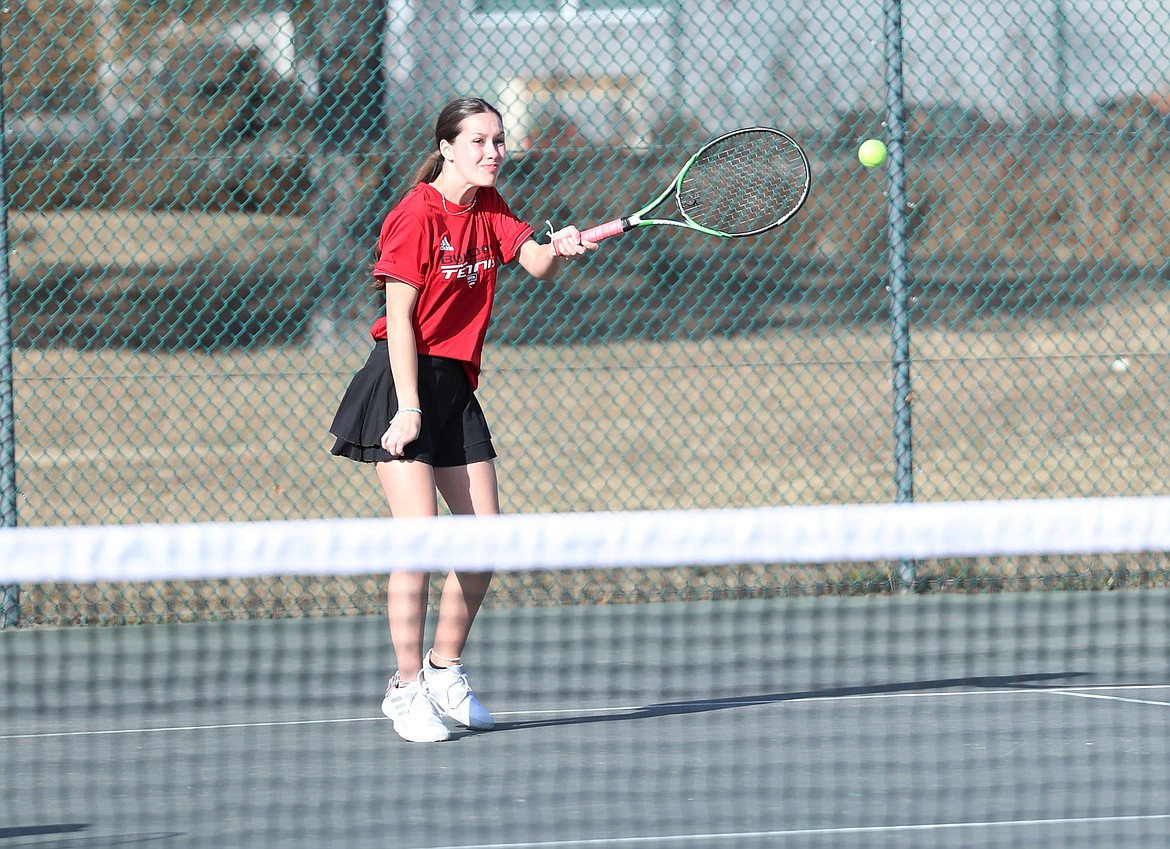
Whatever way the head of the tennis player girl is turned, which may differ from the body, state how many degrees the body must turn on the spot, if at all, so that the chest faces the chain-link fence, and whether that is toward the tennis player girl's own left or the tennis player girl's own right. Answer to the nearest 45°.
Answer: approximately 135° to the tennis player girl's own left

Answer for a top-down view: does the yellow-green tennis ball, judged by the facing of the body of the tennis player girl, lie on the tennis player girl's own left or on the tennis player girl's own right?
on the tennis player girl's own left

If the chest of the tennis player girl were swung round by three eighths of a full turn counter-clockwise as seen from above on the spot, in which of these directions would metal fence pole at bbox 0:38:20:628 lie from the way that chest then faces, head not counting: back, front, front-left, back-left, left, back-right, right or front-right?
front-left

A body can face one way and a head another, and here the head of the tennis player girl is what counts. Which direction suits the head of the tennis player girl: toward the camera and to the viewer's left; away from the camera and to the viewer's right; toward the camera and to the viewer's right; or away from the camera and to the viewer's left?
toward the camera and to the viewer's right

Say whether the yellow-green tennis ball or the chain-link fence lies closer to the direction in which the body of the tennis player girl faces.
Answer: the yellow-green tennis ball

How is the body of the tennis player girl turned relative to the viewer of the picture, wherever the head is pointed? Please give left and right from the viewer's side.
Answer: facing the viewer and to the right of the viewer
